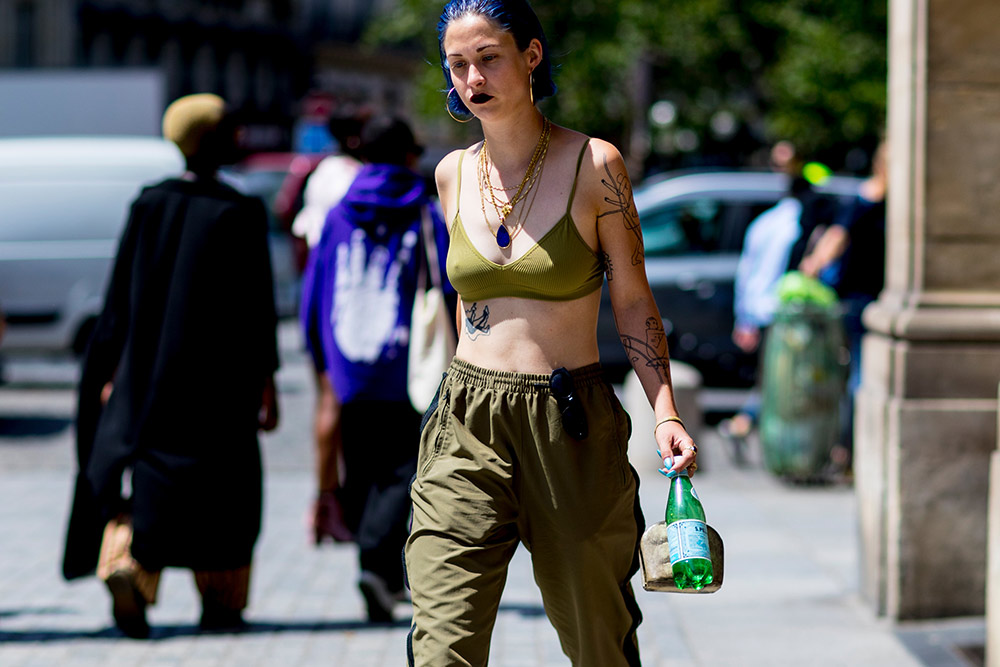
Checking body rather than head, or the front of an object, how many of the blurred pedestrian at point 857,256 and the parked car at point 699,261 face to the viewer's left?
2

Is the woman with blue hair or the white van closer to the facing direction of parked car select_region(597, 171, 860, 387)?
the white van

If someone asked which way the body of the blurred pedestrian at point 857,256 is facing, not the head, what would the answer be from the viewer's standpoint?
to the viewer's left

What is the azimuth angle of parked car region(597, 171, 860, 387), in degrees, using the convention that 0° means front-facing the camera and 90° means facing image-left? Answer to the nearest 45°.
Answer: approximately 90°

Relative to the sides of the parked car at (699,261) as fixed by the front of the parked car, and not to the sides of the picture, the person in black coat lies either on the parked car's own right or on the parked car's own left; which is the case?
on the parked car's own left

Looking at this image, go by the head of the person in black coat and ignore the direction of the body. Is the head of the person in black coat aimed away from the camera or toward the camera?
away from the camera

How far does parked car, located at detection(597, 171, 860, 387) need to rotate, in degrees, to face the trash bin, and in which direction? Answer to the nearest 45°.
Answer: approximately 90° to its left
